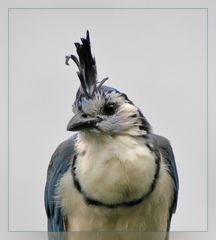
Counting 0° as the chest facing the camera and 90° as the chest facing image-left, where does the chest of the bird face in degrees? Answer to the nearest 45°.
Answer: approximately 0°
